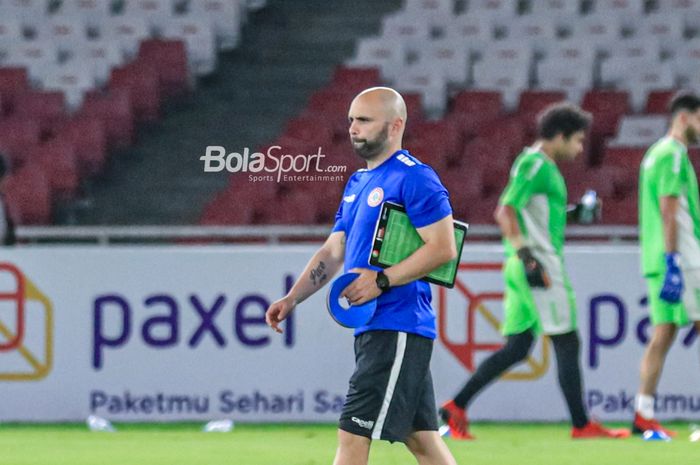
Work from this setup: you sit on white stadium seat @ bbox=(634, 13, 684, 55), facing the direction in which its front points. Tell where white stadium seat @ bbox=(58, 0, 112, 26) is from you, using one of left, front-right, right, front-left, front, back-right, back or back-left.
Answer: front-right

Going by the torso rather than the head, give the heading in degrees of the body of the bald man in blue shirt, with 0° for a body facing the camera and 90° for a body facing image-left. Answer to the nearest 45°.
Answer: approximately 45°

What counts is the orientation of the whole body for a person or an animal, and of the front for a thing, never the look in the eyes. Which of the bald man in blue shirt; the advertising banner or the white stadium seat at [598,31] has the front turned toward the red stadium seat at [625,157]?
the white stadium seat

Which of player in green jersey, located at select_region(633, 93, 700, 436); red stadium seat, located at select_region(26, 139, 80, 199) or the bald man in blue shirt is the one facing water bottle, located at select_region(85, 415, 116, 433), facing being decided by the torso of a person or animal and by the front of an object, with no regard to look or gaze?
the red stadium seat

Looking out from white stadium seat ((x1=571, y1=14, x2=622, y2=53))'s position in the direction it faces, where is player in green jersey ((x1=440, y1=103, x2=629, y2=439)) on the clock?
The player in green jersey is roughly at 12 o'clock from the white stadium seat.

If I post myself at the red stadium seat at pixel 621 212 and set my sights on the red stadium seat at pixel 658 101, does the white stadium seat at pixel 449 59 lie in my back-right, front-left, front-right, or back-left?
front-left

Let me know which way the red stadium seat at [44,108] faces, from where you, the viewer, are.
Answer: facing the viewer

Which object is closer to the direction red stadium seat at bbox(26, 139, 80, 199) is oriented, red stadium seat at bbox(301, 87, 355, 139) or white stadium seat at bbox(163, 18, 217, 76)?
the red stadium seat

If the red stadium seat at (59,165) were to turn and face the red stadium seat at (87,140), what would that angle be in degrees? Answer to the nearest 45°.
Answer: approximately 135° to its left

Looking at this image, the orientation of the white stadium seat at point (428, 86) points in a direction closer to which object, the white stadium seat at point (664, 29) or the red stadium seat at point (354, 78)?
the red stadium seat

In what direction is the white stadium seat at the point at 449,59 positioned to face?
toward the camera
